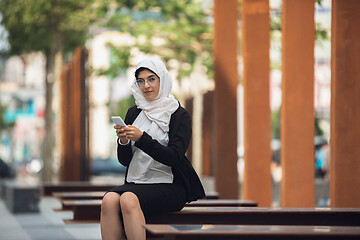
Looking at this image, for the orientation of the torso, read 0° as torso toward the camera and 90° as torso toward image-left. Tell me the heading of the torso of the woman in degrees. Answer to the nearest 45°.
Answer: approximately 45°

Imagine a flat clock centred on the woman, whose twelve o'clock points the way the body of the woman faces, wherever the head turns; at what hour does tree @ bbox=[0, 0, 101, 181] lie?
The tree is roughly at 4 o'clock from the woman.
